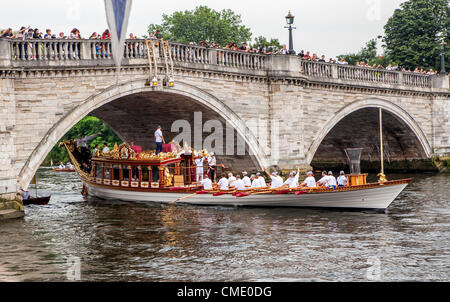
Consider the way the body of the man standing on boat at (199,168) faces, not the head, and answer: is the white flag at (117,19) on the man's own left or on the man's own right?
on the man's own right

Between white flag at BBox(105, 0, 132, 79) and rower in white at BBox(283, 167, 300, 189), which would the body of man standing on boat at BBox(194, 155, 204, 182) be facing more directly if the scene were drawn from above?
the rower in white

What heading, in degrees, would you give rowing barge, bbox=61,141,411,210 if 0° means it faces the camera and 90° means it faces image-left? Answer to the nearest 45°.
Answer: approximately 315°

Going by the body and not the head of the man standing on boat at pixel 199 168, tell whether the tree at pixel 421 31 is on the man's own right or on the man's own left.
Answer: on the man's own left

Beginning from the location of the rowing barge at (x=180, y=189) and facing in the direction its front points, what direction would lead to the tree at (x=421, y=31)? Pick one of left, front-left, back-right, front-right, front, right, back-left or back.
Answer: left

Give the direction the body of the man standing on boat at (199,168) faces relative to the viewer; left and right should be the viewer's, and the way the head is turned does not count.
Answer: facing the viewer and to the right of the viewer

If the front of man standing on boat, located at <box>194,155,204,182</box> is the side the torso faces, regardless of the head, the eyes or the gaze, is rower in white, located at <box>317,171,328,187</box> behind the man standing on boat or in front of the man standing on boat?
in front
